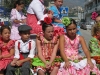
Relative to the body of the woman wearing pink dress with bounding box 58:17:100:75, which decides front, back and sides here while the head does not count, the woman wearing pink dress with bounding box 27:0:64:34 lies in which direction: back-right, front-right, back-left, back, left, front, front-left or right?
back-right

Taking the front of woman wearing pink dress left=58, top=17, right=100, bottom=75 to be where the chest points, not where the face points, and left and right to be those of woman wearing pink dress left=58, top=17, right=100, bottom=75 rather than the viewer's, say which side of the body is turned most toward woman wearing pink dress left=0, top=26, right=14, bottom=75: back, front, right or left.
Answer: right

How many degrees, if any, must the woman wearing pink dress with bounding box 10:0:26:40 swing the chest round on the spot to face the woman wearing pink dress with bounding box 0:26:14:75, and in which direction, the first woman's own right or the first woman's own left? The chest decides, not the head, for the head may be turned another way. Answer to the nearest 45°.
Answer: approximately 45° to the first woman's own right
